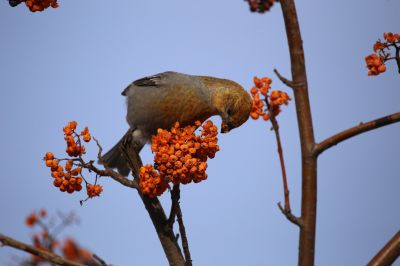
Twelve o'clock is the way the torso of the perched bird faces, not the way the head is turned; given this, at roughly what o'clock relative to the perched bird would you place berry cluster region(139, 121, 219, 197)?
The berry cluster is roughly at 3 o'clock from the perched bird.

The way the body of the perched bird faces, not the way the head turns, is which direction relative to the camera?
to the viewer's right

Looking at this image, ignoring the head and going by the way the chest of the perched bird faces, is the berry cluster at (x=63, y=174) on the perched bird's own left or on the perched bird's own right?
on the perched bird's own right
